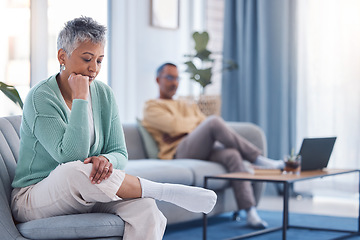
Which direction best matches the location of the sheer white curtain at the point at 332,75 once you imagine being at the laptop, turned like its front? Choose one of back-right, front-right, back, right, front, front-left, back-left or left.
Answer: front-right

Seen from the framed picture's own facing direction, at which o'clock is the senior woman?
The senior woman is roughly at 12 o'clock from the framed picture.

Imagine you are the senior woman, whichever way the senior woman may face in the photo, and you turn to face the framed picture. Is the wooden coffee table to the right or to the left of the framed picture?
right

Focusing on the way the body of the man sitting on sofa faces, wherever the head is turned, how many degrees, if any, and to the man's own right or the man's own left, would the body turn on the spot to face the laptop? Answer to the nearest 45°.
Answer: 0° — they already face it

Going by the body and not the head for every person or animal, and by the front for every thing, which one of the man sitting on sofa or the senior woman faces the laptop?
the man sitting on sofa

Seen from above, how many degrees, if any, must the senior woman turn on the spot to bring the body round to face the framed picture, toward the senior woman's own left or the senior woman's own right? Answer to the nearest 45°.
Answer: approximately 135° to the senior woman's own left

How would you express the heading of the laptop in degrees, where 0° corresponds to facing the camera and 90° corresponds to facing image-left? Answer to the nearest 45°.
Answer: approximately 135°

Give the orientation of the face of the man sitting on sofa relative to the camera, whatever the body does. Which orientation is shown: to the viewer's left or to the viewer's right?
to the viewer's right

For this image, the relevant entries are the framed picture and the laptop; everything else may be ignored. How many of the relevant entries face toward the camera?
1

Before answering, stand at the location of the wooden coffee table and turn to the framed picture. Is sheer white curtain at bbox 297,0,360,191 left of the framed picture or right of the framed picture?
right

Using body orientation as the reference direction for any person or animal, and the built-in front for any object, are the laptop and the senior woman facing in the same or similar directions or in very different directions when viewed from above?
very different directions

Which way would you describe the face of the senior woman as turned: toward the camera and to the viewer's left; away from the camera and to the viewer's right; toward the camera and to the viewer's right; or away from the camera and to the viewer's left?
toward the camera and to the viewer's right

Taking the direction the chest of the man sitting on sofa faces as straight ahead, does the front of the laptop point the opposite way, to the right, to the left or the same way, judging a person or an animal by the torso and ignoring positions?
the opposite way
